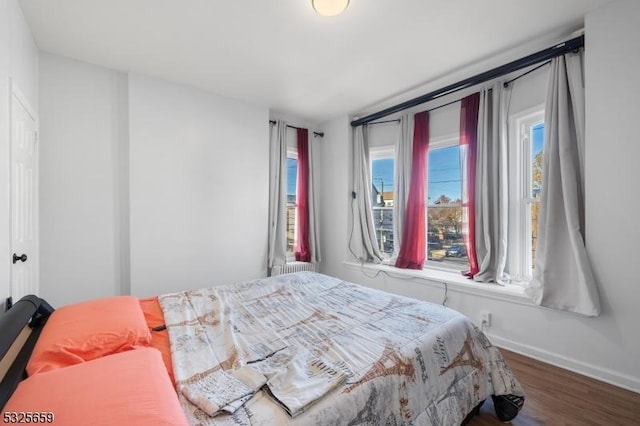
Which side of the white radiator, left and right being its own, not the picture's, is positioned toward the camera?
front

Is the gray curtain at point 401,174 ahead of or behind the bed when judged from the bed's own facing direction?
ahead

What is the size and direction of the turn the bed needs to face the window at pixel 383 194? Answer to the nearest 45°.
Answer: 0° — it already faces it

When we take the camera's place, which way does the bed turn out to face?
facing away from the viewer and to the right of the viewer

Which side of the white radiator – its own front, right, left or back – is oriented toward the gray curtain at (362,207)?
left

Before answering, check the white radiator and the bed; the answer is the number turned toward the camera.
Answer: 1

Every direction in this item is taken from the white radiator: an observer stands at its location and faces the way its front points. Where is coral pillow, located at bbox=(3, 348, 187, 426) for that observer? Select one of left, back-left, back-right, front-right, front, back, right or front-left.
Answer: front

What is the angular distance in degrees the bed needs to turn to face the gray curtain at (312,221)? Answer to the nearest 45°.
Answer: approximately 45° to its left

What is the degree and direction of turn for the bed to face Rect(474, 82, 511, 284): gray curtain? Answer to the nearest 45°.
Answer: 0° — it already faces it

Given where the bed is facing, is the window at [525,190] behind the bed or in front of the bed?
in front

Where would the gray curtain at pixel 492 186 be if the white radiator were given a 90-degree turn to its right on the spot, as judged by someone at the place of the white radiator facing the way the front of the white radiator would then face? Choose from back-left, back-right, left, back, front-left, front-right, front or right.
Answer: back-left
